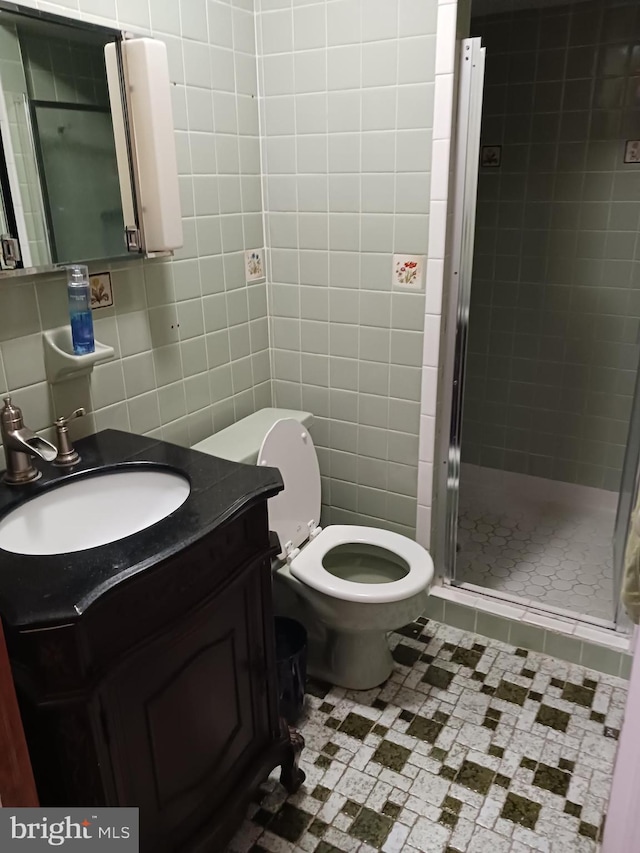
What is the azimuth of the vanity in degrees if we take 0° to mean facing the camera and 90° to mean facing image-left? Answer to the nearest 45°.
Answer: approximately 315°

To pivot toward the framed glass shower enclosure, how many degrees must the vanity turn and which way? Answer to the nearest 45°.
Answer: approximately 90° to its left

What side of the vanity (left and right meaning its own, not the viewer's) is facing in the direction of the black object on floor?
left

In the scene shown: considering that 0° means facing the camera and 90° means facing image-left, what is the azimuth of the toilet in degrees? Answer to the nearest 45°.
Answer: approximately 315°

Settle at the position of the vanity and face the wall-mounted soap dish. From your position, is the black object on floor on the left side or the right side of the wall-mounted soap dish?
right

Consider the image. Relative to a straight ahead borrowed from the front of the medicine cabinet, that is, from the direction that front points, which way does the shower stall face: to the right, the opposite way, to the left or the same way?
to the right

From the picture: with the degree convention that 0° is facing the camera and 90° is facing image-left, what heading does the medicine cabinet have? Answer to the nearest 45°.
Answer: approximately 315°
